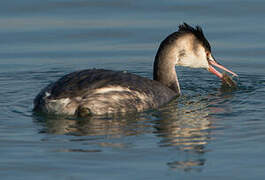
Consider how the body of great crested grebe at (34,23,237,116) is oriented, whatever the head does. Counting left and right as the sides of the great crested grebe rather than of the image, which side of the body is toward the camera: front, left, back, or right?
right
